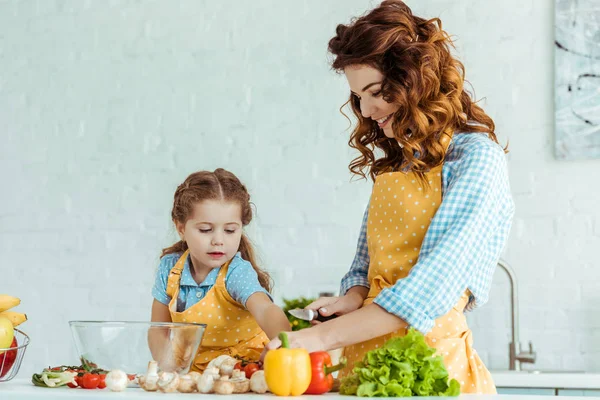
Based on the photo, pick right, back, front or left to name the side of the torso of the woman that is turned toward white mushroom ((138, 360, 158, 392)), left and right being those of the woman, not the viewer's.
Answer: front

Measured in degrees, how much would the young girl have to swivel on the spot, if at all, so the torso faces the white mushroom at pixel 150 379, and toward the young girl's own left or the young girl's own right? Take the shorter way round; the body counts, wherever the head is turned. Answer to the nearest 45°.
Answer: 0° — they already face it

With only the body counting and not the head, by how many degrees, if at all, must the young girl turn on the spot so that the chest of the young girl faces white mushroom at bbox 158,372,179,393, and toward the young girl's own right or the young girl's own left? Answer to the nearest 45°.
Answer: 0° — they already face it

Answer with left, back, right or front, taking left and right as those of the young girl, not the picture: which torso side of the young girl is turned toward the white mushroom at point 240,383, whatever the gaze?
front

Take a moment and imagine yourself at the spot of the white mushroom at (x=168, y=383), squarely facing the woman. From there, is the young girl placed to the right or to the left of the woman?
left

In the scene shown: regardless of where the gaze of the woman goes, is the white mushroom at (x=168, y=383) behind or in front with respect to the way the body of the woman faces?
in front

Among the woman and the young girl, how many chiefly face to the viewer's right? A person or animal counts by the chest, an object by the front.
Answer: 0

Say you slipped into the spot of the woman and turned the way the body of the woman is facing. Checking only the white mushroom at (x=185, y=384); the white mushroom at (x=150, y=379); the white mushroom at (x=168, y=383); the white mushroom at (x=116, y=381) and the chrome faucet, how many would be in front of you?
4

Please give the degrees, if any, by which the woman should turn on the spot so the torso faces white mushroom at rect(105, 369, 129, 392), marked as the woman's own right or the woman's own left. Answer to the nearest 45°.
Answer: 0° — they already face it

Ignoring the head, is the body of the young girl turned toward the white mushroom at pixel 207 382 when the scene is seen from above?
yes

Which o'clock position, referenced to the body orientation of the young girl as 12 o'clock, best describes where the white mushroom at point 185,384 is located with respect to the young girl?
The white mushroom is roughly at 12 o'clock from the young girl.

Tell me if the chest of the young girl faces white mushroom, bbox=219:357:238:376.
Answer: yes

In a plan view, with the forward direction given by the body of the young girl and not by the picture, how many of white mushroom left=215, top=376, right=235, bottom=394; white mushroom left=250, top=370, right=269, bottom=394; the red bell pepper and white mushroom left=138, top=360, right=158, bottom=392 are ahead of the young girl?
4

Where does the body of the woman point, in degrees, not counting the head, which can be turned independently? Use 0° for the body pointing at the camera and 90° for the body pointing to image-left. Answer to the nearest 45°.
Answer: approximately 45°

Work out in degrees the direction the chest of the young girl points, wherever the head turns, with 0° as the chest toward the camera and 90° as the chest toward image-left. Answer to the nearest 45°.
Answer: approximately 0°
